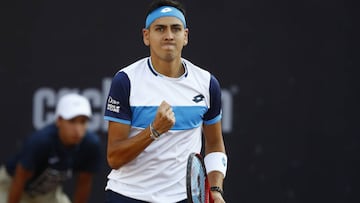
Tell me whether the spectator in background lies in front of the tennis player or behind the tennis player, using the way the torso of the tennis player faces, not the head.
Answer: behind

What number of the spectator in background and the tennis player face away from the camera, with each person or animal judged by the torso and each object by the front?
0

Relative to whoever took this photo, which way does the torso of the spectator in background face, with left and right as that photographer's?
facing the viewer and to the right of the viewer

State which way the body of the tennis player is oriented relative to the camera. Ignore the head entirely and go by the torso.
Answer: toward the camera
